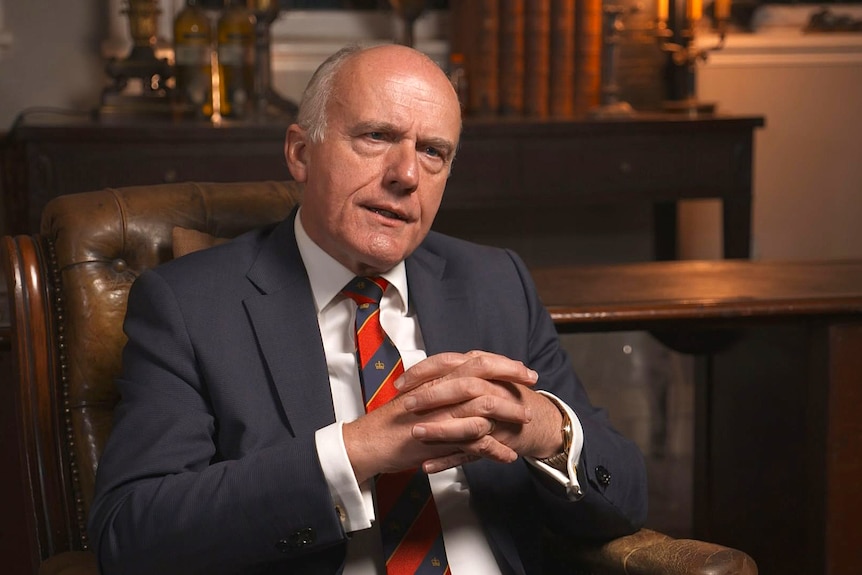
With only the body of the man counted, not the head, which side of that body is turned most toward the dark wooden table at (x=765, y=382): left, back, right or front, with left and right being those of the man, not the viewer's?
left

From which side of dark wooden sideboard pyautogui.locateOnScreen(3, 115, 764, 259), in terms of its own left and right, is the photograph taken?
front

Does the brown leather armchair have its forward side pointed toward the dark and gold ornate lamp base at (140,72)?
no

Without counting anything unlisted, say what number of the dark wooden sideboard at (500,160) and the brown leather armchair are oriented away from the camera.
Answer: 0

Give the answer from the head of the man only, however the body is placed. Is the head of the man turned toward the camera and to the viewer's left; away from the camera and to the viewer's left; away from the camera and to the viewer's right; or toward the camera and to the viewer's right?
toward the camera and to the viewer's right

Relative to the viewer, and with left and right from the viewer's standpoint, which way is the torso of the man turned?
facing the viewer and to the right of the viewer

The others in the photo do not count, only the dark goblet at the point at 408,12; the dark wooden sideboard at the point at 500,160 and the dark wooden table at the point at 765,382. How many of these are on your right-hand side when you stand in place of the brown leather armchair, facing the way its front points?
0

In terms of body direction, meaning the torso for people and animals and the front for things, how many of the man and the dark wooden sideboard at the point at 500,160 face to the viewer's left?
0

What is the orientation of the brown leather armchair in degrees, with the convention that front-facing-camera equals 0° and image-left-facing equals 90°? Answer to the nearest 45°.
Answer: approximately 315°

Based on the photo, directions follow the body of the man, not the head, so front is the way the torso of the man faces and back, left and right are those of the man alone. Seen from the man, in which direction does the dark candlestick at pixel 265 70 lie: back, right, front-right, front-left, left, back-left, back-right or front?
back-left

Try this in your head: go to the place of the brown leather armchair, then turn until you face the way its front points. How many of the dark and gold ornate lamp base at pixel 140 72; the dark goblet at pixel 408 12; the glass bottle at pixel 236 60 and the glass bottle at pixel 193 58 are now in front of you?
0

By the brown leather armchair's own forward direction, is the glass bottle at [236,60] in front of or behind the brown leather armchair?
behind

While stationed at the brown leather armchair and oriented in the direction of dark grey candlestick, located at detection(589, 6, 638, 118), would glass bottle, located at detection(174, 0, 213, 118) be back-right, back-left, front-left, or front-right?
front-left

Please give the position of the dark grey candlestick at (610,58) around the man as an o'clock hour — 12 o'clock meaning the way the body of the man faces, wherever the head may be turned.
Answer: The dark grey candlestick is roughly at 8 o'clock from the man.
